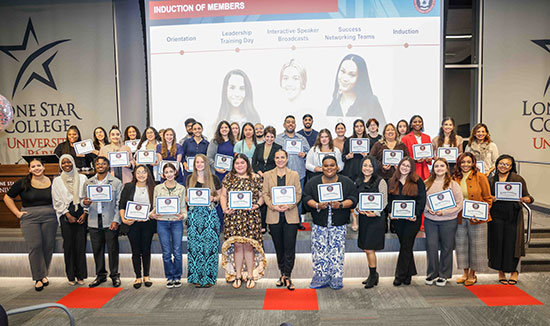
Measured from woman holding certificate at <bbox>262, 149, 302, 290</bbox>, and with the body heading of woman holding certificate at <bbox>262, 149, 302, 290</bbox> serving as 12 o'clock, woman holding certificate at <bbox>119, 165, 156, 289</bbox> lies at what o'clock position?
woman holding certificate at <bbox>119, 165, 156, 289</bbox> is roughly at 3 o'clock from woman holding certificate at <bbox>262, 149, 302, 290</bbox>.

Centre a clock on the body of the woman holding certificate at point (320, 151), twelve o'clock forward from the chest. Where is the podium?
The podium is roughly at 3 o'clock from the woman holding certificate.

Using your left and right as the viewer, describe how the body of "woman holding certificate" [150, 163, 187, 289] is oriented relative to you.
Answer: facing the viewer

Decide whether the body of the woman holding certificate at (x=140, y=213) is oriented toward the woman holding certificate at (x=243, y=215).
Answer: no

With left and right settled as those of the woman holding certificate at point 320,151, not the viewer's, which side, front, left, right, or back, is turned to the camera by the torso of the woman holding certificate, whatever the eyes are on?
front

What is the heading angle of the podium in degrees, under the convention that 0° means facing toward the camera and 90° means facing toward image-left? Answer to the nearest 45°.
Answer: approximately 0°

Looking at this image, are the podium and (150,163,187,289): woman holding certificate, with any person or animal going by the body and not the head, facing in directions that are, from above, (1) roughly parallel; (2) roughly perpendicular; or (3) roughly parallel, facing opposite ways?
roughly parallel

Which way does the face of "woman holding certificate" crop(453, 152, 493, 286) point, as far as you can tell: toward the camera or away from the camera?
toward the camera

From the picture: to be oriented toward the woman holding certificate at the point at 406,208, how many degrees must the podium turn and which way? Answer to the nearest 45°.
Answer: approximately 45° to its left

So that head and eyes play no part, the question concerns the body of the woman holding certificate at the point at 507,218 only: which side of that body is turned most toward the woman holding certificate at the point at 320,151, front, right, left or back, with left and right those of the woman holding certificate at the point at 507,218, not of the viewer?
right

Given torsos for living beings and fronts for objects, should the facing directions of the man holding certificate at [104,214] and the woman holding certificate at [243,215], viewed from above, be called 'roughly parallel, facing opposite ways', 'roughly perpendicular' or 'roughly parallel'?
roughly parallel

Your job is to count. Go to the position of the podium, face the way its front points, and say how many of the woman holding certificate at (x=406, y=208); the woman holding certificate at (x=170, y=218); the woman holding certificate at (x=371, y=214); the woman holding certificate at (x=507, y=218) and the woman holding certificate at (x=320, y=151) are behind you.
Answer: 0

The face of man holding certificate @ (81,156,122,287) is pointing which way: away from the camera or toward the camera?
toward the camera

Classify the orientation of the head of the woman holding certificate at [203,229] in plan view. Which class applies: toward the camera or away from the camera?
toward the camera

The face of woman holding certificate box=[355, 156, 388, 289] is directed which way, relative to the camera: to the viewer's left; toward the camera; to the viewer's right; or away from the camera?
toward the camera

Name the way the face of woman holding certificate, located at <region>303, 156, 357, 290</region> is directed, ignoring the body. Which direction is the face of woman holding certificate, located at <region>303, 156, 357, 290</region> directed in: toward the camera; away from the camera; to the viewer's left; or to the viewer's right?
toward the camera

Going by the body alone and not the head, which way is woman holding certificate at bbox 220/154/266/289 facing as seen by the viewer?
toward the camera

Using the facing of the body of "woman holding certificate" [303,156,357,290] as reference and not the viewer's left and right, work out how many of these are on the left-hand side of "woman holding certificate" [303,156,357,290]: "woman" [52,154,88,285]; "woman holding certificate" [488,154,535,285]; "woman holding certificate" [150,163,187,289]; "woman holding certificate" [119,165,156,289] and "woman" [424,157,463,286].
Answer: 2

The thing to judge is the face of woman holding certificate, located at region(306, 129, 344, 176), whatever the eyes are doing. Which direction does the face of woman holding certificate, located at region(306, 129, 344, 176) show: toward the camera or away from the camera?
toward the camera

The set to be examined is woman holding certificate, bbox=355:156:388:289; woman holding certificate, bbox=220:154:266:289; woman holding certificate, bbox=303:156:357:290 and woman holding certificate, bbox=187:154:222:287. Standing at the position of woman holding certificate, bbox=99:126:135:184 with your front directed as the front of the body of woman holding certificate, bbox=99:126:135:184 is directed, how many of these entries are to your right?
0
